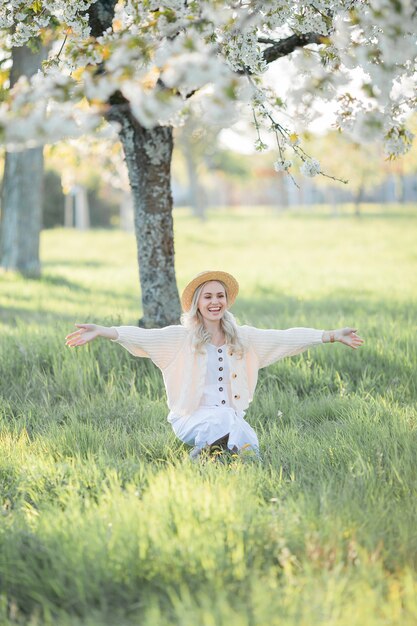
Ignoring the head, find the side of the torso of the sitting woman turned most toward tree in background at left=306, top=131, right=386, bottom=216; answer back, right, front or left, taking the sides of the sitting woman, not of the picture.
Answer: back

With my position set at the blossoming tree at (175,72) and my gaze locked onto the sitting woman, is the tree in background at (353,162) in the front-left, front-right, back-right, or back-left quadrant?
back-left

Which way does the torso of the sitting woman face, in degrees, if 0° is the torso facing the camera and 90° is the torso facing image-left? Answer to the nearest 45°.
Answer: approximately 0°

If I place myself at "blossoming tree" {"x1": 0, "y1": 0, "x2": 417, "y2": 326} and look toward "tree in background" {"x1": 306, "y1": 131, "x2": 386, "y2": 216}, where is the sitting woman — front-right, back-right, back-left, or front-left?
back-right
